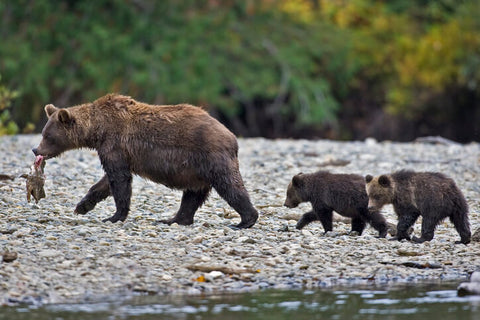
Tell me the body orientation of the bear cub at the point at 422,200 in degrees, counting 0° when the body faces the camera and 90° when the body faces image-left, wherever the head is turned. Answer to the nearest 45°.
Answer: approximately 90°

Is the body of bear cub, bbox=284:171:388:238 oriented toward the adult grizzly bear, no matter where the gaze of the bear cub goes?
yes

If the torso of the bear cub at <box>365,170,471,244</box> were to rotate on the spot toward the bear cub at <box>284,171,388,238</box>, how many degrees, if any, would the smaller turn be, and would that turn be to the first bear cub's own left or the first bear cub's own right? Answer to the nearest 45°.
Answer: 0° — it already faces it

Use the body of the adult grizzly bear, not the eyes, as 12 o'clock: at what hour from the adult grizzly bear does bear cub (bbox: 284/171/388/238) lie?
The bear cub is roughly at 6 o'clock from the adult grizzly bear.

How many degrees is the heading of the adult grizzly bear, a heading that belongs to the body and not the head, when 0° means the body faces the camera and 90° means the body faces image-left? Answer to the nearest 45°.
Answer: approximately 90°

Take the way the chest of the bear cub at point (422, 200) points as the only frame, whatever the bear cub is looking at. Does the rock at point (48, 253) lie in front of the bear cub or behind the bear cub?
in front

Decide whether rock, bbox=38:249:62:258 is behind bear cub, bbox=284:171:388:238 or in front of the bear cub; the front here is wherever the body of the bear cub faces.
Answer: in front

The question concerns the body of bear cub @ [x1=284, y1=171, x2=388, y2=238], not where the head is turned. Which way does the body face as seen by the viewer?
to the viewer's left

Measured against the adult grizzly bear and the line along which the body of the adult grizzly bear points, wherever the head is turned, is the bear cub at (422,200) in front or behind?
behind

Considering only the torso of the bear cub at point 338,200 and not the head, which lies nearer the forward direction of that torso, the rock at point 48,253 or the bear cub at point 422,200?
the rock
